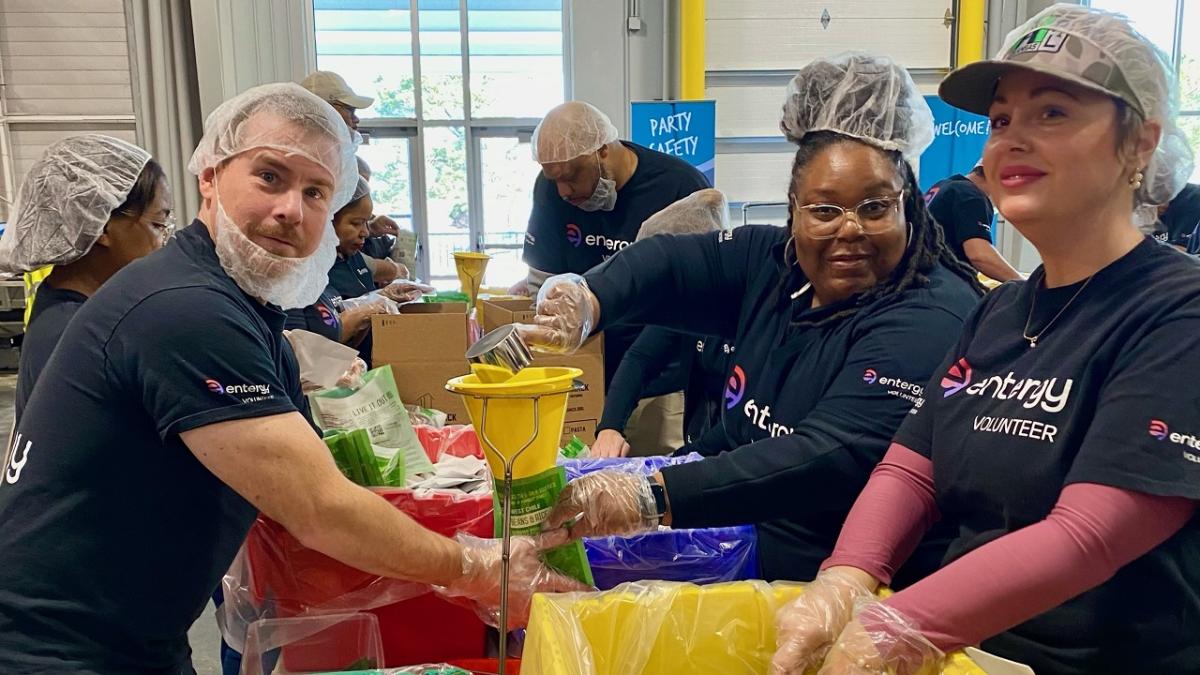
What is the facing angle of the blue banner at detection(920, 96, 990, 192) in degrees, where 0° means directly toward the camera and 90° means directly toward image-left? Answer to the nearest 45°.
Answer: approximately 0°

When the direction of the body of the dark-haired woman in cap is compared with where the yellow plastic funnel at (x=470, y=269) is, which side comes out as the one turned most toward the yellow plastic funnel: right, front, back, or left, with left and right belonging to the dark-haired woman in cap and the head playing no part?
right

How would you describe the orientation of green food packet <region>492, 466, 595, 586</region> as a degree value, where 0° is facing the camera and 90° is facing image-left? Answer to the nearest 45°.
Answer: approximately 0°

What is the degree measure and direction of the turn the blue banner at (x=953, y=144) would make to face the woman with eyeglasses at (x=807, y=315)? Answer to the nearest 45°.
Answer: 0° — it already faces them

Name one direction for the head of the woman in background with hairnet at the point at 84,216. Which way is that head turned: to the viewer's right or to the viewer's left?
to the viewer's right

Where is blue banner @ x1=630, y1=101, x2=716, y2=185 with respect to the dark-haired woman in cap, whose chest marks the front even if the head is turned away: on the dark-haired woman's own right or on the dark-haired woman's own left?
on the dark-haired woman's own right

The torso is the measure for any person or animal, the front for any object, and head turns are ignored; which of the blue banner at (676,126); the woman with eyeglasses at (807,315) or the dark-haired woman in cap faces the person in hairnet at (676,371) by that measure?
the blue banner
